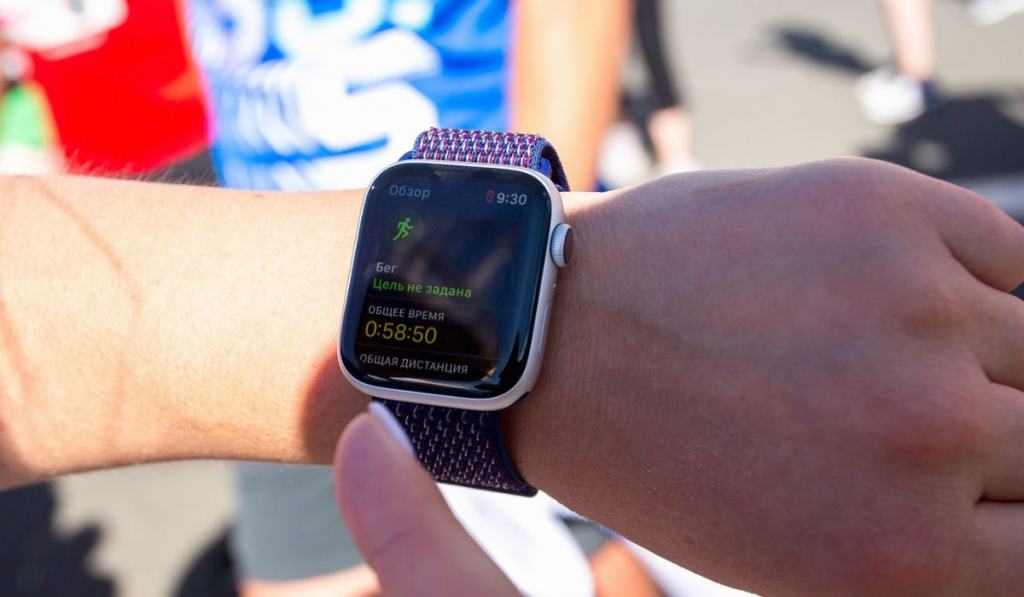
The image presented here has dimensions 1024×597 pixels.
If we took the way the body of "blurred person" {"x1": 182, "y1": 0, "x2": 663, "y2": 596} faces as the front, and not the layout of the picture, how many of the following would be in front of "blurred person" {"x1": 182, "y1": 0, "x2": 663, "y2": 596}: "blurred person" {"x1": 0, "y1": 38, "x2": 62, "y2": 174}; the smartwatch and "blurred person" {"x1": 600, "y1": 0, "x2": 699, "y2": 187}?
1

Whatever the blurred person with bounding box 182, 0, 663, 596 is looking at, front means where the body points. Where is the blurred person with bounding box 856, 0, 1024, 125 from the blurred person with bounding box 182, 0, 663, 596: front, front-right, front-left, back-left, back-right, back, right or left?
back-left

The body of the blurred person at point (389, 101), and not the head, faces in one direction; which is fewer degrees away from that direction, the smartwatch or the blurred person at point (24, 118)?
the smartwatch

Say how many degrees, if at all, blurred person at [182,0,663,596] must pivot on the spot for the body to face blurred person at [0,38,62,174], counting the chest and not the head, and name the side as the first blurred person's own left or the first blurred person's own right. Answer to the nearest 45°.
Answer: approximately 135° to the first blurred person's own right

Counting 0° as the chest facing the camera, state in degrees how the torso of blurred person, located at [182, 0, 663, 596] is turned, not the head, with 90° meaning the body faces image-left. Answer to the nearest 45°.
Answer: approximately 0°

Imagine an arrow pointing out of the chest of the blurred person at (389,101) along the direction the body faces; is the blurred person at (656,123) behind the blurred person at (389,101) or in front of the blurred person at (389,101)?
behind

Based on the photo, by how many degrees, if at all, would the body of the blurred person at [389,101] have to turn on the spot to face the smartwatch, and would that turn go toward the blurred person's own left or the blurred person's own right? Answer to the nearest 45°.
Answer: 0° — they already face it

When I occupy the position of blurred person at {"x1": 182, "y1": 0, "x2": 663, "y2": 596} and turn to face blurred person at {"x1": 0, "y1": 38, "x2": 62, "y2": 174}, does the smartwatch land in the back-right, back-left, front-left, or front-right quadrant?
back-left
